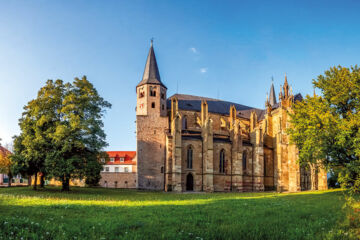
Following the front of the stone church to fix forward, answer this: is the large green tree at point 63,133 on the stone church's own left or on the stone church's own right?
on the stone church's own right

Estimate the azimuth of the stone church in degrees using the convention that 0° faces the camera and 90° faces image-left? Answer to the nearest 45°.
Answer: approximately 90°

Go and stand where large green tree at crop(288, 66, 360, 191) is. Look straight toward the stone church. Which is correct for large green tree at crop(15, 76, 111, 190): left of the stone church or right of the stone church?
left

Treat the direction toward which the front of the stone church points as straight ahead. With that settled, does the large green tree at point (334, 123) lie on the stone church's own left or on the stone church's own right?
on the stone church's own left
